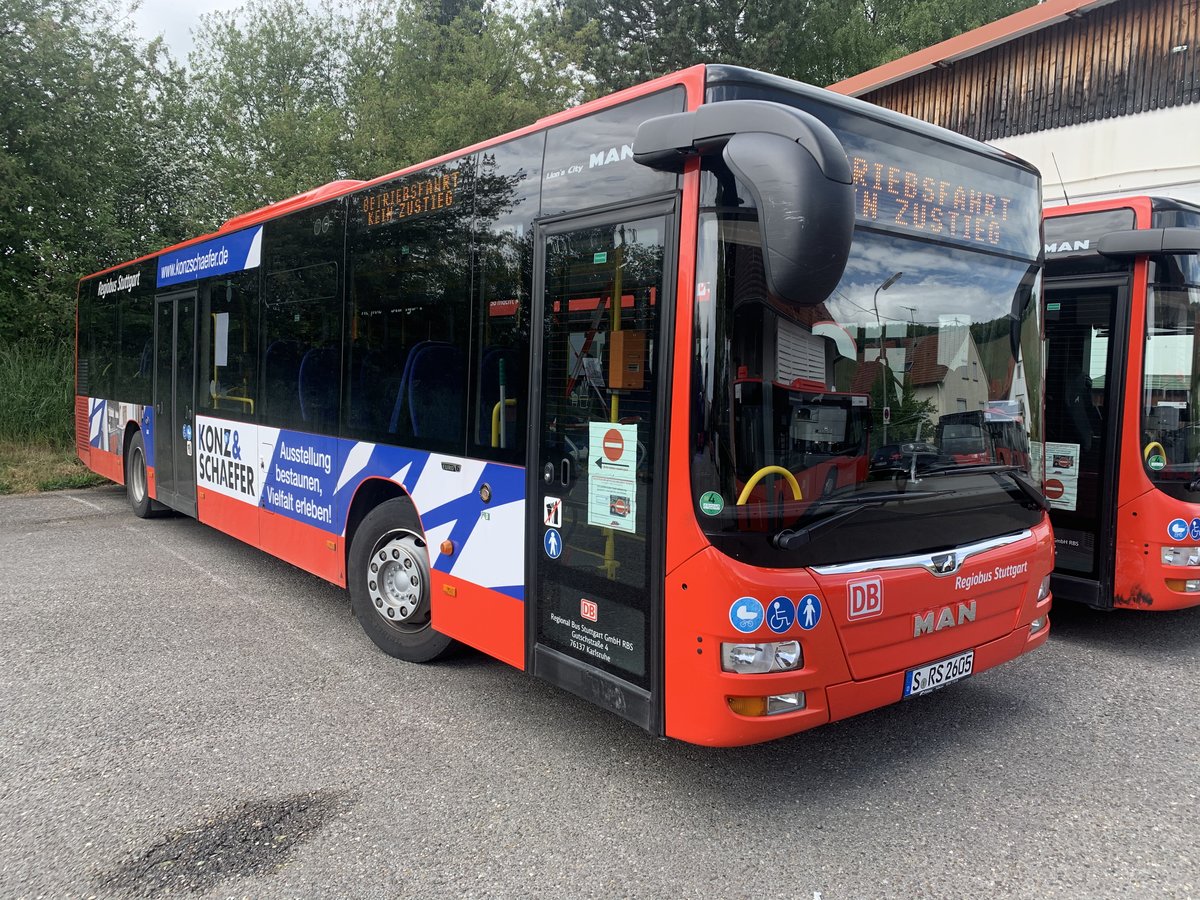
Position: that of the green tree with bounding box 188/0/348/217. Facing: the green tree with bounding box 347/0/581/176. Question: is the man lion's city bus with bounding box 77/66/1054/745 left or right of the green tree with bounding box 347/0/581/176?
right

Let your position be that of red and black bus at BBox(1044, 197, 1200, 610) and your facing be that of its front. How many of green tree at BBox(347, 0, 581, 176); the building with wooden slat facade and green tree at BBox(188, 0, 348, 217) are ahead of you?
0

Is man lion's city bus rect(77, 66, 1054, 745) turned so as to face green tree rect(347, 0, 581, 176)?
no

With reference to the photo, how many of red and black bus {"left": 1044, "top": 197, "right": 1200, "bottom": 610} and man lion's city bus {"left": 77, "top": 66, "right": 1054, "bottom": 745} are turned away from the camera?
0

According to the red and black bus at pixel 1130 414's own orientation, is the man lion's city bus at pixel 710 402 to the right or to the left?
on its right

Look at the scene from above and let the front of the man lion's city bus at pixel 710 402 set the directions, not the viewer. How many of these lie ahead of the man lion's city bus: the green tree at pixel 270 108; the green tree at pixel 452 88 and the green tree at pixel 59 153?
0

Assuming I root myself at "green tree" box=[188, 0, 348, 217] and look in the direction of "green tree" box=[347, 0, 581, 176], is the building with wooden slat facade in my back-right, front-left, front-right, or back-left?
front-right

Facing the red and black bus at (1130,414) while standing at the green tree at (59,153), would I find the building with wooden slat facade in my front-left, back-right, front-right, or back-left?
front-left

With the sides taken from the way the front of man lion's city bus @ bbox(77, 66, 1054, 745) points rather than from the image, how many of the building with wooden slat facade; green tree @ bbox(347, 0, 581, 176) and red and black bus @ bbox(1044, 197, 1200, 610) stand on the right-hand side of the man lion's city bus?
0

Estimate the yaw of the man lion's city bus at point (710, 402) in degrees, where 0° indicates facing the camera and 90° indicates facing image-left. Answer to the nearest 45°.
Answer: approximately 315°

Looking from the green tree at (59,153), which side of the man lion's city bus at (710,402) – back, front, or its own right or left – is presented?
back

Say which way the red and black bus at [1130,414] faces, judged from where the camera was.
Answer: facing the viewer and to the right of the viewer

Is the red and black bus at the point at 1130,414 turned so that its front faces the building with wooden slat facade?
no

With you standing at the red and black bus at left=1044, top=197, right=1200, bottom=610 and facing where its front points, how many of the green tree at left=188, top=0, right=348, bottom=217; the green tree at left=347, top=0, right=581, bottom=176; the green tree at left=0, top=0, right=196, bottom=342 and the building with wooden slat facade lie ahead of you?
0

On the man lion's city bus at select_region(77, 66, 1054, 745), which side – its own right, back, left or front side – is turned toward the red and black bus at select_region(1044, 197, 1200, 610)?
left

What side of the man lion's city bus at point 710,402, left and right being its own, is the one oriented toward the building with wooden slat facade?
left

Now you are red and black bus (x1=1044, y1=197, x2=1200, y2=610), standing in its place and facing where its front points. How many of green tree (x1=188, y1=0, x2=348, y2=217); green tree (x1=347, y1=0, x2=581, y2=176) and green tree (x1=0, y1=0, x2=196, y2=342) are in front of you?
0

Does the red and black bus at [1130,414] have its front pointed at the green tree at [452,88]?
no
